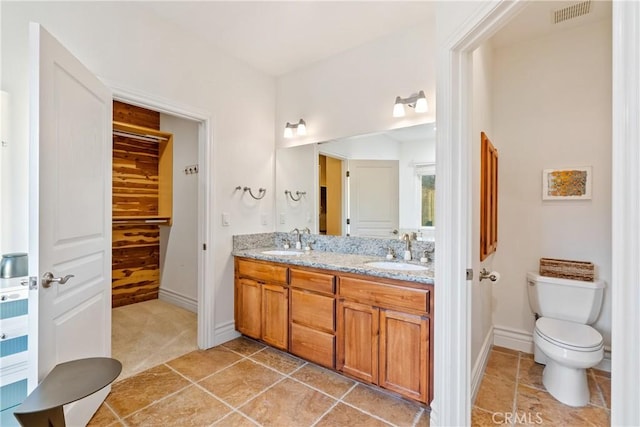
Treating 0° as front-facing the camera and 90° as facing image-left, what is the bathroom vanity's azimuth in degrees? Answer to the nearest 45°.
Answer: approximately 45°

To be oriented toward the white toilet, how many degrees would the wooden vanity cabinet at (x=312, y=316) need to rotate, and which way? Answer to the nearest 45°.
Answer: approximately 135° to its left

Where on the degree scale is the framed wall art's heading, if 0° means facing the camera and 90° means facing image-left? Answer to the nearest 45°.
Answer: approximately 0°

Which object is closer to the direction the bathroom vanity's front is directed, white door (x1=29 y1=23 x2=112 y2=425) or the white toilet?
the white door

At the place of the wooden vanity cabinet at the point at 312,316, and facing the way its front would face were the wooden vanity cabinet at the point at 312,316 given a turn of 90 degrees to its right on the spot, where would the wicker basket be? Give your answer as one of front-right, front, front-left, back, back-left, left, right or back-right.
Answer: back-right

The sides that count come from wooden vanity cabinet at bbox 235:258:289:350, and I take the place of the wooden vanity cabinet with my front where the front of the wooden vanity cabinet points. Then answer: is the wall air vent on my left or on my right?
on my left
